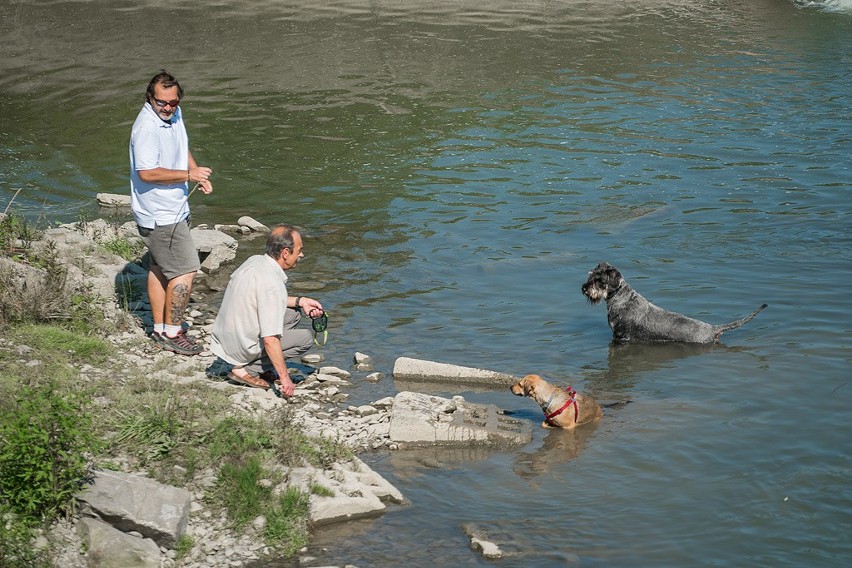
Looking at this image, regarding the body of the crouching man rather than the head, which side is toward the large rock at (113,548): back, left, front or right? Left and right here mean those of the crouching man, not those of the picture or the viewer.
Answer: right

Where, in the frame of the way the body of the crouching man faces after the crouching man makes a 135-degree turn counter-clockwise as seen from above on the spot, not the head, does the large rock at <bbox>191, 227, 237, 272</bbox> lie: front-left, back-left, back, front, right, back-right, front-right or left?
front-right

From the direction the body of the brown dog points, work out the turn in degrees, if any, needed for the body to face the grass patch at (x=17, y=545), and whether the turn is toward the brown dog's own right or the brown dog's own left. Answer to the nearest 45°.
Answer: approximately 45° to the brown dog's own left

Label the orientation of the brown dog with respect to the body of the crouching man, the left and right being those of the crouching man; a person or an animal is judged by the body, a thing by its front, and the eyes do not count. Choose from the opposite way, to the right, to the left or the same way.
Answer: the opposite way

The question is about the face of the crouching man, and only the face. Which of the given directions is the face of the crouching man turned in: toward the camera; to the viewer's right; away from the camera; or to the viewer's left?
to the viewer's right

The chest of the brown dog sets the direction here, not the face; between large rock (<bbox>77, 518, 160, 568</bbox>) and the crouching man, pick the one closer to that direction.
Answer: the crouching man

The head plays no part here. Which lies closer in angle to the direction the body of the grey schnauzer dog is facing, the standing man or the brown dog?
the standing man

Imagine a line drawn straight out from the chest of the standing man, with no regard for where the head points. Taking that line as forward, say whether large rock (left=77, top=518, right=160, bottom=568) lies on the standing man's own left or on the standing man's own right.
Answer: on the standing man's own right

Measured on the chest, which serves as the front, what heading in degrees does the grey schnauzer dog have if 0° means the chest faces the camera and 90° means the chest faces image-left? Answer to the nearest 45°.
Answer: approximately 90°

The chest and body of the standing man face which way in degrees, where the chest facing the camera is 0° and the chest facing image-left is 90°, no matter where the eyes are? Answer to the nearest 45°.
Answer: approximately 315°

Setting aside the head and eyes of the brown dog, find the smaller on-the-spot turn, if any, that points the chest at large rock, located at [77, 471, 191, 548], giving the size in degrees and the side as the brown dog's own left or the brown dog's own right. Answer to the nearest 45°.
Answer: approximately 45° to the brown dog's own left

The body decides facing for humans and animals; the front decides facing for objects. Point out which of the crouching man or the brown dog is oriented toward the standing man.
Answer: the brown dog

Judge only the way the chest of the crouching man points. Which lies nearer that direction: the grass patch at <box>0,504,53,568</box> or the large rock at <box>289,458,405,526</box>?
the large rock

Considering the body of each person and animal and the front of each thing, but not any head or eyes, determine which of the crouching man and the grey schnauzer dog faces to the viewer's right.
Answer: the crouching man

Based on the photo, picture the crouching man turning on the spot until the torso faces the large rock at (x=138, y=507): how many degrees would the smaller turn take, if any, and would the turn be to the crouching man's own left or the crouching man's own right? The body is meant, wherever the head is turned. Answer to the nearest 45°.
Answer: approximately 90° to the crouching man's own right
